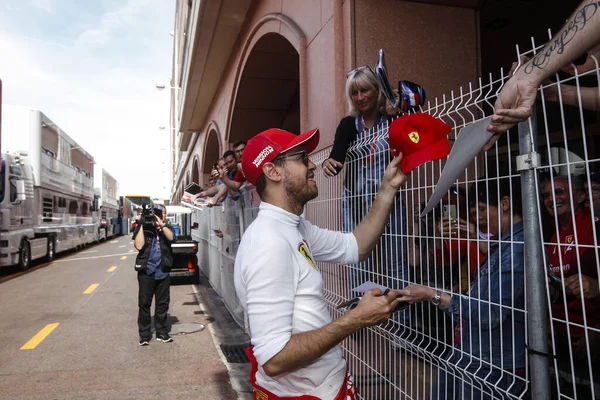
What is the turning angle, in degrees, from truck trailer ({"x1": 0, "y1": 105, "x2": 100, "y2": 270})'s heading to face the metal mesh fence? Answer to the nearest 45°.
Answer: approximately 45° to its left

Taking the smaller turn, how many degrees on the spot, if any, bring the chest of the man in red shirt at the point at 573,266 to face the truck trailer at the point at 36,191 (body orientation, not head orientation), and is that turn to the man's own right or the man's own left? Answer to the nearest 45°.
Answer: approximately 45° to the man's own right

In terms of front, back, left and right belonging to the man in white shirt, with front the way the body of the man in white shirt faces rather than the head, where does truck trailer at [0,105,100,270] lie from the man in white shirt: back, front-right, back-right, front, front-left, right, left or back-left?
back-left

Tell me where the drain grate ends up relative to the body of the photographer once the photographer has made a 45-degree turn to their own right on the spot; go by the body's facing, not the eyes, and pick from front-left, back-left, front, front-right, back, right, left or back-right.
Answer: left

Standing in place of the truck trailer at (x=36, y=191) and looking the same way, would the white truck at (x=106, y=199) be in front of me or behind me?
behind

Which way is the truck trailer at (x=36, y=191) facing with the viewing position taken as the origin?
facing the viewer and to the left of the viewer

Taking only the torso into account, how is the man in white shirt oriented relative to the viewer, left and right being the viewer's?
facing to the right of the viewer

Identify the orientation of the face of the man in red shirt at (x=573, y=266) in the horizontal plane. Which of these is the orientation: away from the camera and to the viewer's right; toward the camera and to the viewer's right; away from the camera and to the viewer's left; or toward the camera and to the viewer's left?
toward the camera and to the viewer's left
